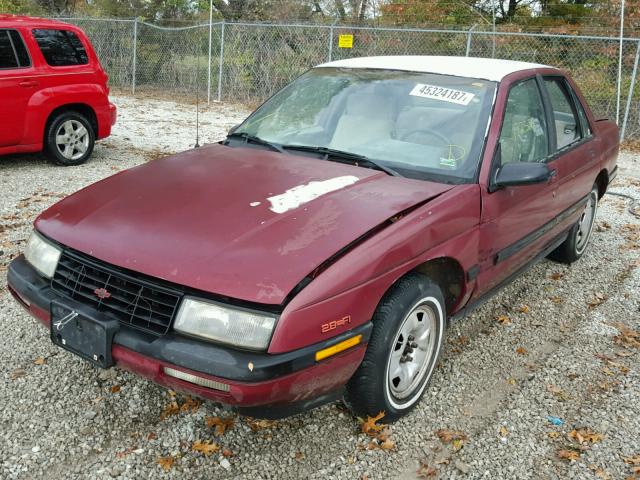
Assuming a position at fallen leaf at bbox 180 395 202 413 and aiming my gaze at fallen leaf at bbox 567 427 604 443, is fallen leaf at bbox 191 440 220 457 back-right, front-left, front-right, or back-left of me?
front-right

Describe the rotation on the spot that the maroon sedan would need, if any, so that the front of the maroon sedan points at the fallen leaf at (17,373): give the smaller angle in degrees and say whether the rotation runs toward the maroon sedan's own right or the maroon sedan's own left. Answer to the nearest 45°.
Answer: approximately 45° to the maroon sedan's own right

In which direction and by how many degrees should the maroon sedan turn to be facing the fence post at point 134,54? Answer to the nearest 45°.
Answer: approximately 135° to its right

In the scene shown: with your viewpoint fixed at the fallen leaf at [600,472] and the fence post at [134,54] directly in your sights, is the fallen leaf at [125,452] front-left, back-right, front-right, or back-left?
front-left

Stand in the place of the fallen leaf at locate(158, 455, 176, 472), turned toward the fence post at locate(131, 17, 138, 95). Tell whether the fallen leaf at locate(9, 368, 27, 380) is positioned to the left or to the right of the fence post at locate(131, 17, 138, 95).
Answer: left

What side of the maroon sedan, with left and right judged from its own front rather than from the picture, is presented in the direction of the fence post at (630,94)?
back

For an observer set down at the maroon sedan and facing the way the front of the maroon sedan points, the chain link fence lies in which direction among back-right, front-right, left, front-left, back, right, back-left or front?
back-right

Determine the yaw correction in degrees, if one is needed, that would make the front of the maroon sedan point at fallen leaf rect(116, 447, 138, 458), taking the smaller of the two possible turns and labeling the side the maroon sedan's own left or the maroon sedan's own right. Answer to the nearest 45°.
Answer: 0° — it already faces it

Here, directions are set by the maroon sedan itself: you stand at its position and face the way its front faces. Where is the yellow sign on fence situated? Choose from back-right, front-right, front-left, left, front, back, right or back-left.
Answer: back-right

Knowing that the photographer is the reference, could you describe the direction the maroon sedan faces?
facing the viewer and to the left of the viewer
